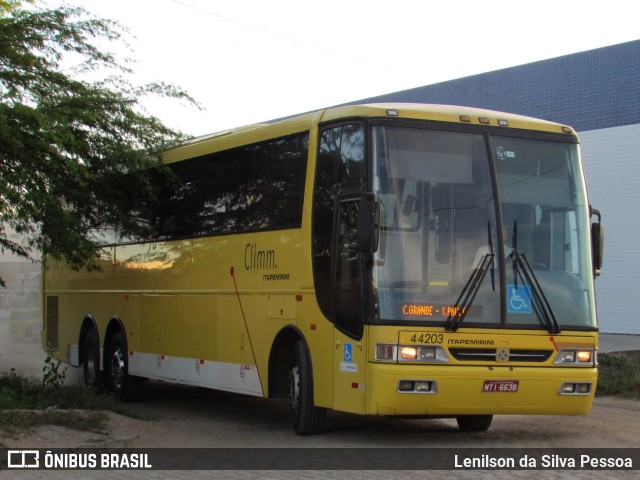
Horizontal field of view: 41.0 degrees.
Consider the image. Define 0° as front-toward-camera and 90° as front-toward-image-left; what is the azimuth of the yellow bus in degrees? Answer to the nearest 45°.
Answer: approximately 315°

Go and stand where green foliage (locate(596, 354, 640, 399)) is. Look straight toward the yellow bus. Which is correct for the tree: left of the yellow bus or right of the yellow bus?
right

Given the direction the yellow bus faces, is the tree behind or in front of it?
behind

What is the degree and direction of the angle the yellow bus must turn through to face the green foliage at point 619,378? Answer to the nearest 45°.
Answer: approximately 90° to its left
